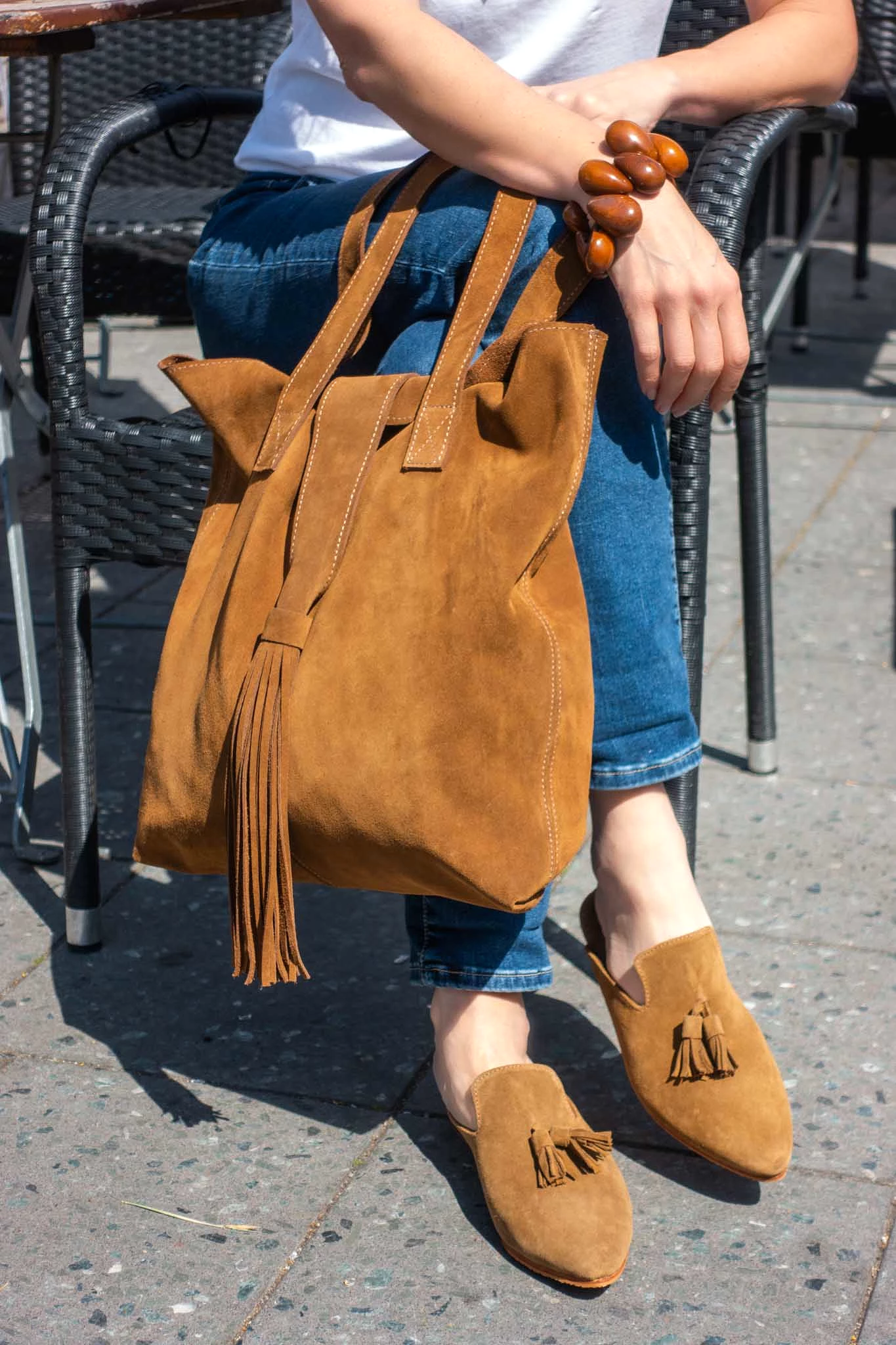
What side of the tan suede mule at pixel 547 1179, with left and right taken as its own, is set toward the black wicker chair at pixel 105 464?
back

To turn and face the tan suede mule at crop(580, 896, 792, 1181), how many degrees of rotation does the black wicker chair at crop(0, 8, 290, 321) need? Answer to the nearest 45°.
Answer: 0° — it already faces it

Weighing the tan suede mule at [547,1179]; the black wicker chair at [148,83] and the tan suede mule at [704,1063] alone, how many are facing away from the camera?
0

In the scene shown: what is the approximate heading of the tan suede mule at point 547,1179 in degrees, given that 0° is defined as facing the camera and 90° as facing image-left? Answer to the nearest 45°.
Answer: approximately 315°

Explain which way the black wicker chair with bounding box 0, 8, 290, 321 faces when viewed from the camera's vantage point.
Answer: facing the viewer

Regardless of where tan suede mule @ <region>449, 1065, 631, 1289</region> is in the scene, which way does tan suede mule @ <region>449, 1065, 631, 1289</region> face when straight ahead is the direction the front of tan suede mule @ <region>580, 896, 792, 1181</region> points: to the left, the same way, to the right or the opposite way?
the same way

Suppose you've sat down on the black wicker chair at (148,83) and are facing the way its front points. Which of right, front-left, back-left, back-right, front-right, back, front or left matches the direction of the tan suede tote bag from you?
front

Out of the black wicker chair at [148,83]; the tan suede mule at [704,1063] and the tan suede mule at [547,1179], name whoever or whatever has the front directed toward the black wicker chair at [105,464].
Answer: the black wicker chair at [148,83]

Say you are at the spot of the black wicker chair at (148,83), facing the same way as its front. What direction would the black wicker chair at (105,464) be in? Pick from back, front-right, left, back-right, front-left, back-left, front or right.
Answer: front

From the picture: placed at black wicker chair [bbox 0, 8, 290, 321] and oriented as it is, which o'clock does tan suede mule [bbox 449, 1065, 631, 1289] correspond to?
The tan suede mule is roughly at 12 o'clock from the black wicker chair.

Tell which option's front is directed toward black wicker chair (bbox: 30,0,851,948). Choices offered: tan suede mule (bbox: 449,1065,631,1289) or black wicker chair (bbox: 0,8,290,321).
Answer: black wicker chair (bbox: 0,8,290,321)

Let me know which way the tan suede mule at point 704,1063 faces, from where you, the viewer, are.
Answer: facing the viewer and to the right of the viewer
